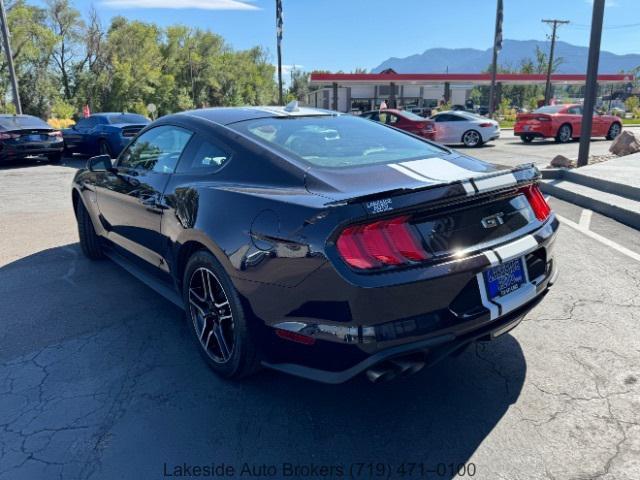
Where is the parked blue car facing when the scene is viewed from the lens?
facing away from the viewer and to the left of the viewer

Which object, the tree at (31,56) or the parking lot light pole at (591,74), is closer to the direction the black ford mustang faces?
the tree

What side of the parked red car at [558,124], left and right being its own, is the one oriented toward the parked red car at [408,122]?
back

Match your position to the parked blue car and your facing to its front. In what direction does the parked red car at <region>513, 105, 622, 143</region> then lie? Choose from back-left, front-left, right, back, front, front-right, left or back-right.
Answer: back-right

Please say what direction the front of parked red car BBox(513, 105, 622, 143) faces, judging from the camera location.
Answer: facing away from the viewer and to the right of the viewer

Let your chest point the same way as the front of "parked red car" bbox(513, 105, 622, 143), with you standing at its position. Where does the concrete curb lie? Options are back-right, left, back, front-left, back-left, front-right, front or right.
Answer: back-right

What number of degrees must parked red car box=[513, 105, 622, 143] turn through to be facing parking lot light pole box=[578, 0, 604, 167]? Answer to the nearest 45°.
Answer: approximately 135° to its right

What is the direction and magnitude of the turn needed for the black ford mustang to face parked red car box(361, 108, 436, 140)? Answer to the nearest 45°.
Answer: approximately 45° to its right

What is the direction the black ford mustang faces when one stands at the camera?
facing away from the viewer and to the left of the viewer

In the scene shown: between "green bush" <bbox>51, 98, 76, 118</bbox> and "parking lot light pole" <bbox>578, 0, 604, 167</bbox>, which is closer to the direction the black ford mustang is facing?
the green bush

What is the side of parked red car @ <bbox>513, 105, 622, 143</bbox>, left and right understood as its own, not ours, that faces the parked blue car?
back

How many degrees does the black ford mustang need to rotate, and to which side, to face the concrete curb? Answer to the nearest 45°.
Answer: approximately 90° to its right
